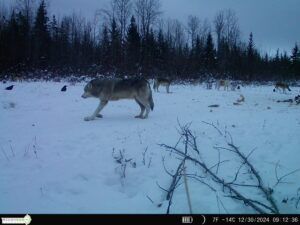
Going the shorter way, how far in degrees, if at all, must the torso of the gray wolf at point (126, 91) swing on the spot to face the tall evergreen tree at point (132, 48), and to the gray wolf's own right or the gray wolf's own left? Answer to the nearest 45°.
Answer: approximately 90° to the gray wolf's own right

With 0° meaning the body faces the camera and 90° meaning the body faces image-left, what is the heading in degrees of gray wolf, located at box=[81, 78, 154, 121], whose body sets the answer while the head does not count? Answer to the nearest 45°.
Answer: approximately 90°

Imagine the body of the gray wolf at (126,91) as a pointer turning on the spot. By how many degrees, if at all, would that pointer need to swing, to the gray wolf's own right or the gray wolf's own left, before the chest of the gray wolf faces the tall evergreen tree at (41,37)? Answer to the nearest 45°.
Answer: approximately 90° to the gray wolf's own right

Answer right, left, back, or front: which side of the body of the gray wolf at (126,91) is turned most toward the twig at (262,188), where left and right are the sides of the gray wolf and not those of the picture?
left

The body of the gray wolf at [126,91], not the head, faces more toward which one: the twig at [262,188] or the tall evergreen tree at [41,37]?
the tall evergreen tree
